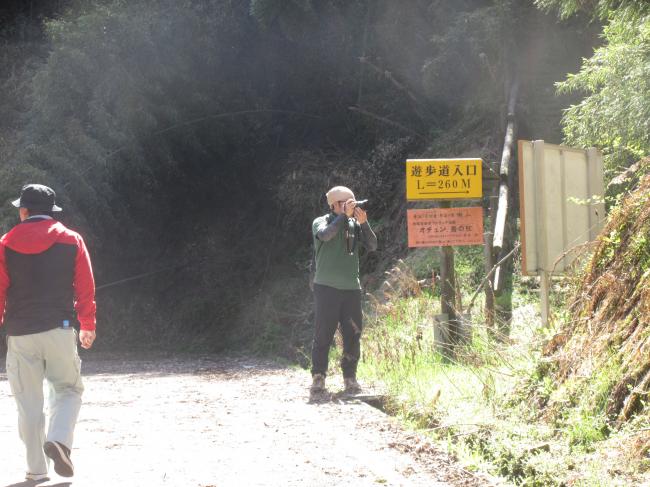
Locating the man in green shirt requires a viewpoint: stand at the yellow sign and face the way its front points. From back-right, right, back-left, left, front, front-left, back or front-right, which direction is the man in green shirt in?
front-right

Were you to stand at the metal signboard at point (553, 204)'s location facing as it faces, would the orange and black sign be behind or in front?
in front

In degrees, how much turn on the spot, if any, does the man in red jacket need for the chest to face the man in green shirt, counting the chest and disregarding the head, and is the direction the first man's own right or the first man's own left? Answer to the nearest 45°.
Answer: approximately 45° to the first man's own right

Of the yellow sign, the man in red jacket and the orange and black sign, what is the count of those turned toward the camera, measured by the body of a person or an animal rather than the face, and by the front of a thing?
2

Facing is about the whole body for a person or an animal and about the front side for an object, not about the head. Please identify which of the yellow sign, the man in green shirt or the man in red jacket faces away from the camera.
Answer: the man in red jacket

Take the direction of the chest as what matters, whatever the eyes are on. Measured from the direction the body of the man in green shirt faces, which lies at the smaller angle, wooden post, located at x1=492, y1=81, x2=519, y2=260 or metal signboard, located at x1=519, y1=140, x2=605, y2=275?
the metal signboard

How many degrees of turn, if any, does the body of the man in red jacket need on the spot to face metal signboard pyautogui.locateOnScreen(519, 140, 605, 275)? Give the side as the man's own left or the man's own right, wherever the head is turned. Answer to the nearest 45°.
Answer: approximately 90° to the man's own right
